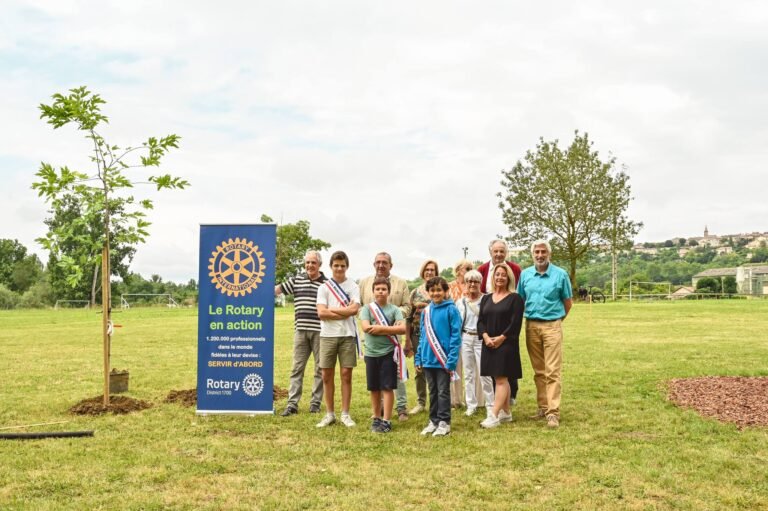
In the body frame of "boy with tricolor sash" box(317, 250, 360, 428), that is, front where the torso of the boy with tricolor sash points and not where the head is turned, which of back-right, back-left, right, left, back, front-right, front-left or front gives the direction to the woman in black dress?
left

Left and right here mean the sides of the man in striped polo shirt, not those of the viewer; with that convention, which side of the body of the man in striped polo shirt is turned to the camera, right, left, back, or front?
front

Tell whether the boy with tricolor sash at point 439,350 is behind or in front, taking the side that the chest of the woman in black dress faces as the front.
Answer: in front

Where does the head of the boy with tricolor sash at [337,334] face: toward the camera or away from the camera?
toward the camera

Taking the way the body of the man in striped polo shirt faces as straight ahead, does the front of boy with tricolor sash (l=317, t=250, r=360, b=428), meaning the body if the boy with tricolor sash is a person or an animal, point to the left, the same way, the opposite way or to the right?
the same way

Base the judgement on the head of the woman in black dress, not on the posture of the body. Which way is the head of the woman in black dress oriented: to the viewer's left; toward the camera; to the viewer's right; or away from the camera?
toward the camera

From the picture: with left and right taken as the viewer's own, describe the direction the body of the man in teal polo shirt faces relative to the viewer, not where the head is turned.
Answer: facing the viewer

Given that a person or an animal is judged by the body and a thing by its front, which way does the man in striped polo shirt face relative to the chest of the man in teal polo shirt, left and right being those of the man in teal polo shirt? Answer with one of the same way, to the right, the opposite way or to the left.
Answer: the same way

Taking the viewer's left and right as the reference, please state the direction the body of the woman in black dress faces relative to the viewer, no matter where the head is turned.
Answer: facing the viewer and to the left of the viewer

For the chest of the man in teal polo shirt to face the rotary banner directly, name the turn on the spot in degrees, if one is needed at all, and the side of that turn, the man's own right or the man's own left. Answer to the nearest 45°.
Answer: approximately 90° to the man's own right

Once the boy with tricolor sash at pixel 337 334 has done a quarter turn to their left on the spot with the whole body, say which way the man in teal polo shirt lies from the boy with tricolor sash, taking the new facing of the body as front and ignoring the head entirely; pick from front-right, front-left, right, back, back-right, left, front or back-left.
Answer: front

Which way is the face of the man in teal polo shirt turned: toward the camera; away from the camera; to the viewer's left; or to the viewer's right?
toward the camera

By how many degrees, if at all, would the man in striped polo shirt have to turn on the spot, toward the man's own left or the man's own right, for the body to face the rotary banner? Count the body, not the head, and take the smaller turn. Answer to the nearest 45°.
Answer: approximately 90° to the man's own right

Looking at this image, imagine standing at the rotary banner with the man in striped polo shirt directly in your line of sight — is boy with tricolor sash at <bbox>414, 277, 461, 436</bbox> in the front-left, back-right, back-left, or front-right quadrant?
front-right

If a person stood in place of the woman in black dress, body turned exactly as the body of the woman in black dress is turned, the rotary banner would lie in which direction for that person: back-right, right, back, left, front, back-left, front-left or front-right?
front-right

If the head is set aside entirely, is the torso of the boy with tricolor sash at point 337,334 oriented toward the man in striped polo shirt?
no
